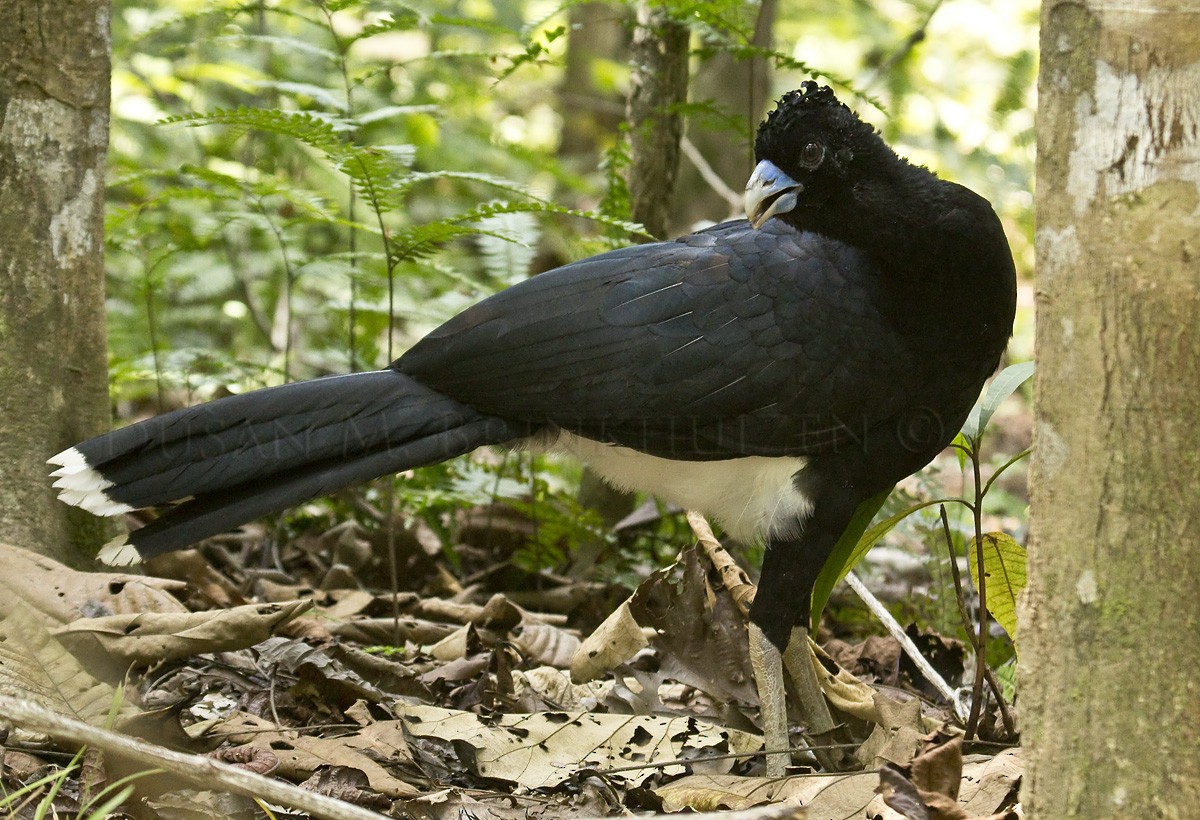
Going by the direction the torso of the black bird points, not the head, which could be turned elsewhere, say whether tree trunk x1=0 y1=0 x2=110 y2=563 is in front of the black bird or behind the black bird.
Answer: behind

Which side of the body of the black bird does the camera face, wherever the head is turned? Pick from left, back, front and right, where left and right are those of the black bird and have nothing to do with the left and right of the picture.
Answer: right

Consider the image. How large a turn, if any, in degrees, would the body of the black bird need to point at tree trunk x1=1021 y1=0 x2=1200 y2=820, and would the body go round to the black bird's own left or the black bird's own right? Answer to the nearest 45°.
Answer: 0° — it already faces it

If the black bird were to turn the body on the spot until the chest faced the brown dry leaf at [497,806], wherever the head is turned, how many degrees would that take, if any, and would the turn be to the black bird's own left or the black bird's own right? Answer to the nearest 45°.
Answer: approximately 135° to the black bird's own right

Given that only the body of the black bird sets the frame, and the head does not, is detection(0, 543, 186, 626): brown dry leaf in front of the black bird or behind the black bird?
behind

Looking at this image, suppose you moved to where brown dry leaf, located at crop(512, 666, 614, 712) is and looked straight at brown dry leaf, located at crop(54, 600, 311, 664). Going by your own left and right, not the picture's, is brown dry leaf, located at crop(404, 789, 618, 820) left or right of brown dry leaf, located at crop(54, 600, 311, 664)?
left
